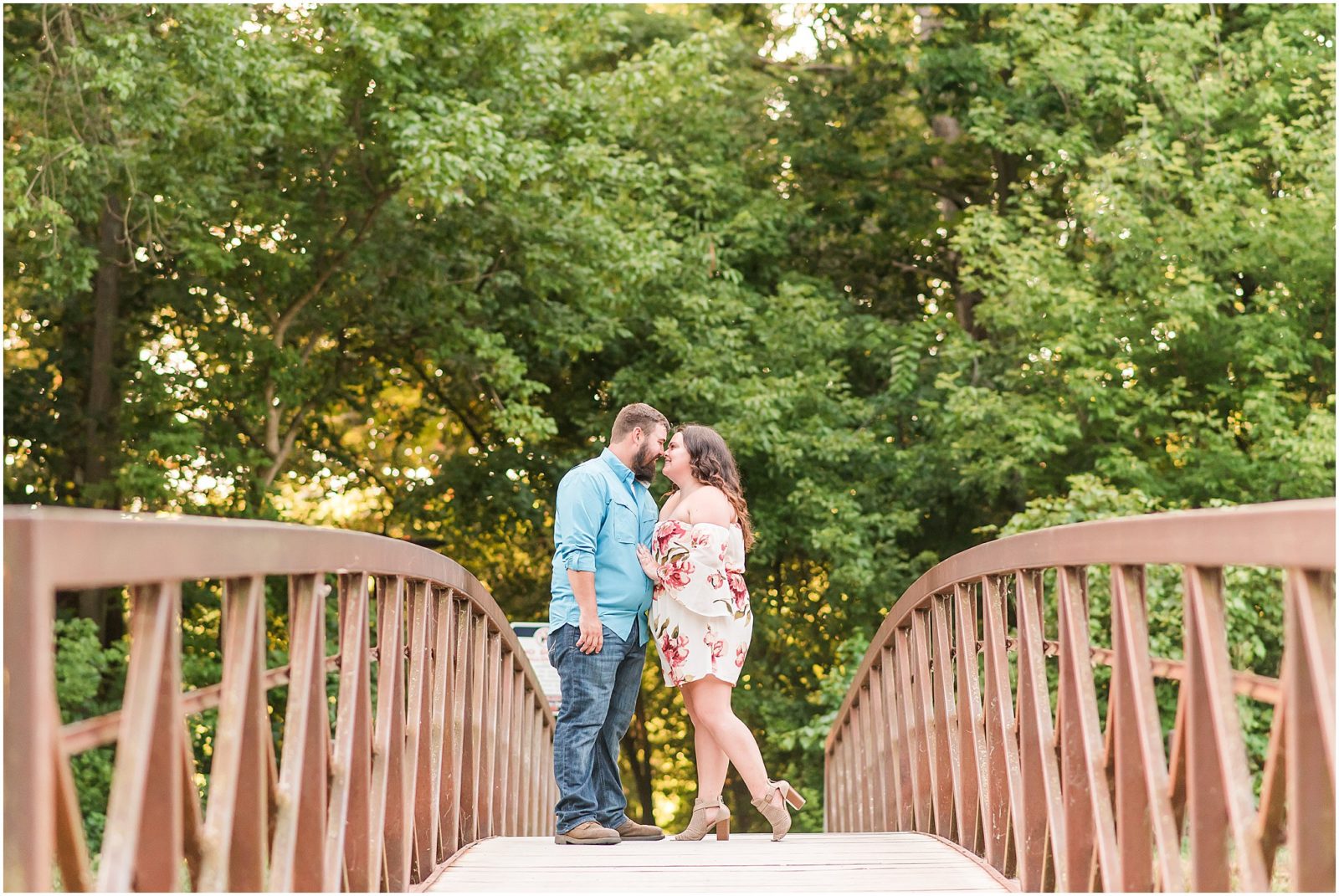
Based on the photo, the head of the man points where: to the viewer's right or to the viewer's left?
to the viewer's right

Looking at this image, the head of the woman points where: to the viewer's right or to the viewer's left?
to the viewer's left

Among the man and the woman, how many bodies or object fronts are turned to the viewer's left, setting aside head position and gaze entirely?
1

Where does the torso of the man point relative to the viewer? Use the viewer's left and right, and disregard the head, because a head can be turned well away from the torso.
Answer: facing to the right of the viewer

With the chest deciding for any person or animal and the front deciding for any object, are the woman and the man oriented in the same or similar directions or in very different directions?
very different directions

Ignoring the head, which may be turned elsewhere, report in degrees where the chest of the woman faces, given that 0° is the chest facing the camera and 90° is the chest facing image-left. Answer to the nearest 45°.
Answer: approximately 90°
